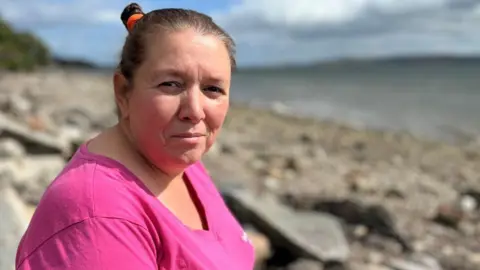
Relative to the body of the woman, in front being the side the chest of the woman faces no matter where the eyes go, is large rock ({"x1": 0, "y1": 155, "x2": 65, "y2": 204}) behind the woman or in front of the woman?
behind

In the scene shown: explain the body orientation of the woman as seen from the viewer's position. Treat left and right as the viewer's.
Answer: facing the viewer and to the right of the viewer

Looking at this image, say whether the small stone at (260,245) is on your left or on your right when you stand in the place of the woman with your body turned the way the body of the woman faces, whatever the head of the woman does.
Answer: on your left

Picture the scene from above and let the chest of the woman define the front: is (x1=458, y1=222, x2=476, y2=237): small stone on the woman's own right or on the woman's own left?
on the woman's own left

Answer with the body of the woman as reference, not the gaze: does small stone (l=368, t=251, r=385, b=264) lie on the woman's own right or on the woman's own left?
on the woman's own left

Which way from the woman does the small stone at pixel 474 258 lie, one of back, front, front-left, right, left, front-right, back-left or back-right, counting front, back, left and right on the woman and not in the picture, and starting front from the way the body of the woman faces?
left

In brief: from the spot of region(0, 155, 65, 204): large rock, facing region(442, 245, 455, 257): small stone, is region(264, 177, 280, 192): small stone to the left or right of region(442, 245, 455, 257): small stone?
left

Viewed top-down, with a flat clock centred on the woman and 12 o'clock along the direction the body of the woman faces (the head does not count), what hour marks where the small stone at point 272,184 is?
The small stone is roughly at 8 o'clock from the woman.

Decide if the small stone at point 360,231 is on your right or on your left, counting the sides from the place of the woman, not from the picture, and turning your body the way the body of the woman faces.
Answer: on your left

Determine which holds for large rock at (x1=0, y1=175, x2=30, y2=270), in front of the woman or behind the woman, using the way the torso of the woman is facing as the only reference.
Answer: behind
